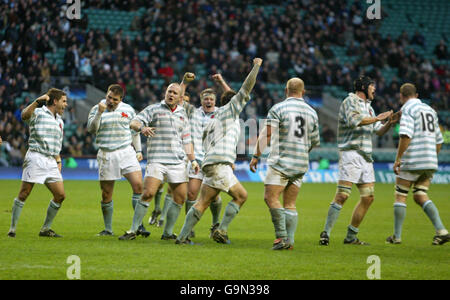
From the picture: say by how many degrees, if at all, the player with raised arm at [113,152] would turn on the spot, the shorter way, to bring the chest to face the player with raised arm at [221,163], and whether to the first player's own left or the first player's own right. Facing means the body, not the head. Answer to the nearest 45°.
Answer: approximately 45° to the first player's own left

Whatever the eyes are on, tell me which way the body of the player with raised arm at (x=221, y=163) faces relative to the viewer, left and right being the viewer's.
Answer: facing away from the viewer and to the right of the viewer

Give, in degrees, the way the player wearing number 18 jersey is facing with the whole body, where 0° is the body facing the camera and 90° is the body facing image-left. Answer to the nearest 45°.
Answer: approximately 135°

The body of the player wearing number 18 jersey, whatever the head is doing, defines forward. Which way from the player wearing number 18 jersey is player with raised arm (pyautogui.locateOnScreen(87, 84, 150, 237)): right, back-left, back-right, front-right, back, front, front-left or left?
front-left

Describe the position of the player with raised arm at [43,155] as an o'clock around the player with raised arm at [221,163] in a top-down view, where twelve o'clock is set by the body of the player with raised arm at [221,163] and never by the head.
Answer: the player with raised arm at [43,155] is roughly at 8 o'clock from the player with raised arm at [221,163].

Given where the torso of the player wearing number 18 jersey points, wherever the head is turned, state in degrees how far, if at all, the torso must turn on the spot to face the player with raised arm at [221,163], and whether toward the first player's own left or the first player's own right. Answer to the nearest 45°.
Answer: approximately 90° to the first player's own left

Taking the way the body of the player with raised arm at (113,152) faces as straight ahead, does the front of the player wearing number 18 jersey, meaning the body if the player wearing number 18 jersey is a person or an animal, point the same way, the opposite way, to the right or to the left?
the opposite way

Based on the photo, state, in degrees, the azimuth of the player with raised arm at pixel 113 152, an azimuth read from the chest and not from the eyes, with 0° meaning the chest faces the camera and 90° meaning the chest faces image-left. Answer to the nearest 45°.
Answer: approximately 0°

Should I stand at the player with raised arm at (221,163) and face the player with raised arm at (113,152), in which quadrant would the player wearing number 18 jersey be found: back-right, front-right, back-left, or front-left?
back-right

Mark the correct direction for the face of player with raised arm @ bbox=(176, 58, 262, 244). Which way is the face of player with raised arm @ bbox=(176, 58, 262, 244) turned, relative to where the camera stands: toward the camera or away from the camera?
away from the camera
